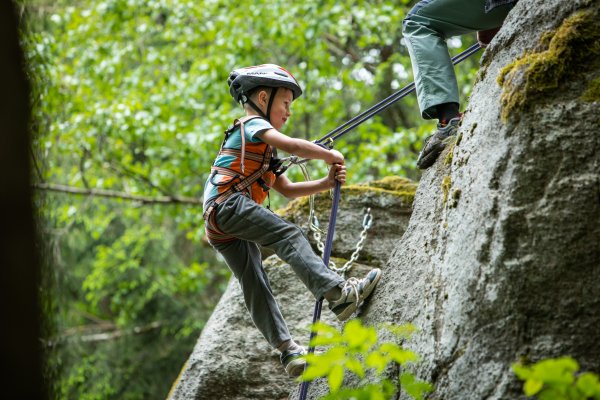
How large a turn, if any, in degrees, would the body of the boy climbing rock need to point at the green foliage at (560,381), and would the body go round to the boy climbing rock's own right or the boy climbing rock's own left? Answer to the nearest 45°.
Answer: approximately 90° to the boy climbing rock's own right

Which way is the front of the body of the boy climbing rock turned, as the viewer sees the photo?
to the viewer's right
